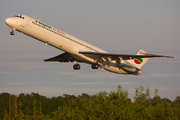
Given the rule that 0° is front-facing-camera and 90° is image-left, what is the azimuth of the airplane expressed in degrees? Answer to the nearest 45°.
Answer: approximately 45°
